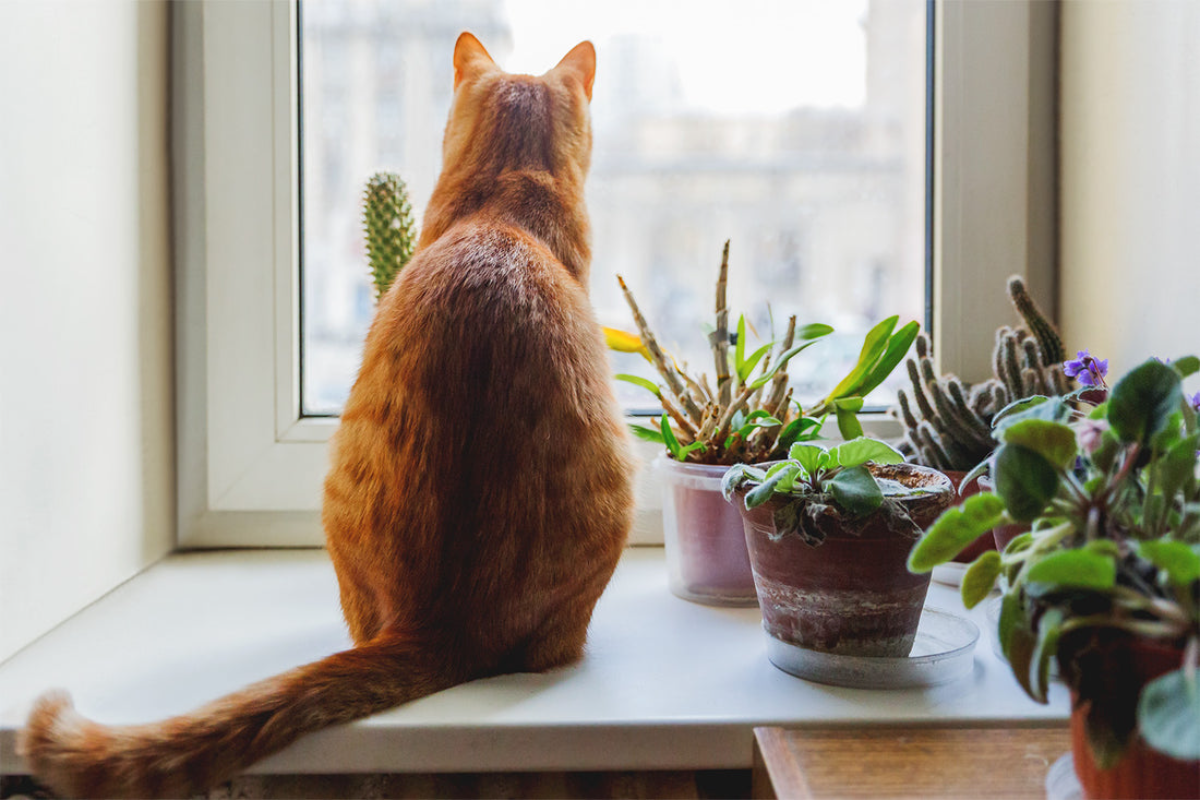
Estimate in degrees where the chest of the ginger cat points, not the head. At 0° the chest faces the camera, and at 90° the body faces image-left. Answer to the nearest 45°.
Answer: approximately 180°
